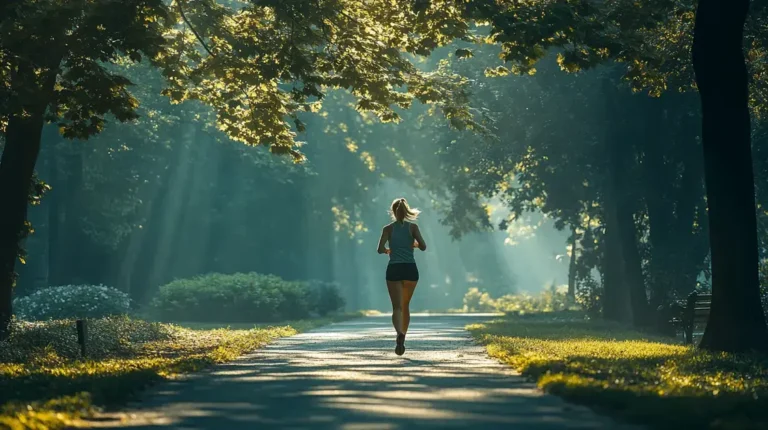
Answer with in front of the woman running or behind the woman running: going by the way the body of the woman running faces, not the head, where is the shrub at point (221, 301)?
in front

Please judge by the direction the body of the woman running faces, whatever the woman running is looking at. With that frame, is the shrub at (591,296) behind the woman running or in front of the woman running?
in front

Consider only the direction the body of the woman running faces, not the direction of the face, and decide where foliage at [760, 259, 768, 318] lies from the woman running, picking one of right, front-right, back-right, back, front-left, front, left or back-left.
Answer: front-right

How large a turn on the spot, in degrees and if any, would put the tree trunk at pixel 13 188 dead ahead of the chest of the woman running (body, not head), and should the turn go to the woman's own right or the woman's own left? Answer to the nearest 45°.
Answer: approximately 90° to the woman's own left

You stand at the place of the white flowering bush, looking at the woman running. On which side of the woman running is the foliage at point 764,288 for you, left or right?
left

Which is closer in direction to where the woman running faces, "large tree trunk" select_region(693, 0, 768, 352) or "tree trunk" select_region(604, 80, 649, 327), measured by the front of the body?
the tree trunk

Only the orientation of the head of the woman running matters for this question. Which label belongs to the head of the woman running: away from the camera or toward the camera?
away from the camera

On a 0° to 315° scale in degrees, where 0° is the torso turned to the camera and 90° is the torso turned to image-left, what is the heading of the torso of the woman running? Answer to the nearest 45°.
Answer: approximately 180°

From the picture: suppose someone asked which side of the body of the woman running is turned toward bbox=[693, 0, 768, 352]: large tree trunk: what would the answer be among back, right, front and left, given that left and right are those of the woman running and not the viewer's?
right
